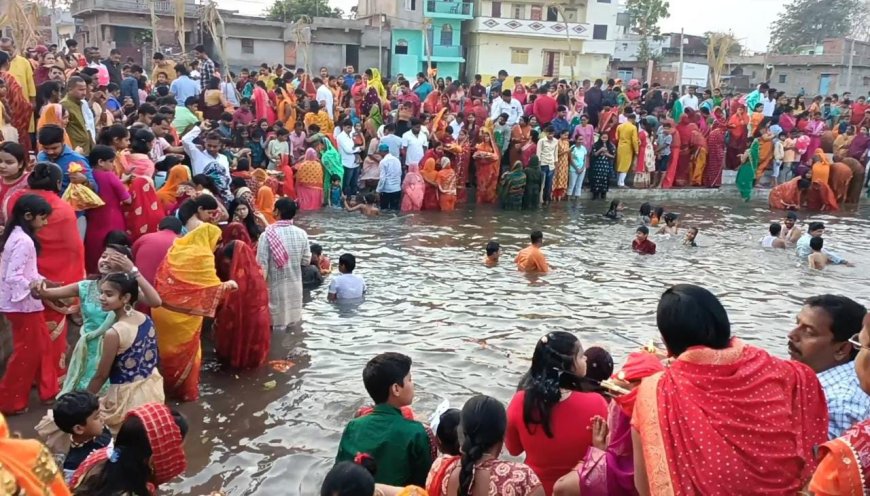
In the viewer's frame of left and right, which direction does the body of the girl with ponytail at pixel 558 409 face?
facing away from the viewer and to the right of the viewer

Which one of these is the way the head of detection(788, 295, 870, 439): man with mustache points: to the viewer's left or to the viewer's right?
to the viewer's left

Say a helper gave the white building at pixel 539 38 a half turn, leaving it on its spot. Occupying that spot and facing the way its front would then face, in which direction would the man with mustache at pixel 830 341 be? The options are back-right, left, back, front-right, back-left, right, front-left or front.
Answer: back

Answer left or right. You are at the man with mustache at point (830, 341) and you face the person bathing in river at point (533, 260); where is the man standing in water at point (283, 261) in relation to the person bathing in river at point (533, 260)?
left

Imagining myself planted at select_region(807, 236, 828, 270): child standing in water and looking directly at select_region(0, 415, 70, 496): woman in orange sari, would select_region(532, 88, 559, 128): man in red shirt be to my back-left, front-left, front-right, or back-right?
back-right

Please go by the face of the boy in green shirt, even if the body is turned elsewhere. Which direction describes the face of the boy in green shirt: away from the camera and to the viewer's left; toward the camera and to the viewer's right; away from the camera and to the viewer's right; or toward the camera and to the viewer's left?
away from the camera and to the viewer's right

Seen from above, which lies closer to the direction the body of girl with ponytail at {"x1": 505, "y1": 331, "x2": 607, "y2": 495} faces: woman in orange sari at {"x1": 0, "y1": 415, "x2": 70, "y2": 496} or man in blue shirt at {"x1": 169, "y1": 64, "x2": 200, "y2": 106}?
the man in blue shirt

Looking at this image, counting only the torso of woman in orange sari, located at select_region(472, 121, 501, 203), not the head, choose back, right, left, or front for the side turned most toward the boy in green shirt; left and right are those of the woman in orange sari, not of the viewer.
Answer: front

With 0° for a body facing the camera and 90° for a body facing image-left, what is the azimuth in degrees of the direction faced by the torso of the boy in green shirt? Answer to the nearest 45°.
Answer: approximately 225°

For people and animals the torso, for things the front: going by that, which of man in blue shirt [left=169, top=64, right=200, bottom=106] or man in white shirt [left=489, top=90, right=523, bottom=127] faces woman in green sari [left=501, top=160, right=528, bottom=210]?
the man in white shirt

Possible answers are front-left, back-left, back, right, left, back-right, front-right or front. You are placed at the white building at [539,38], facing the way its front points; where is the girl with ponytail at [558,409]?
front
